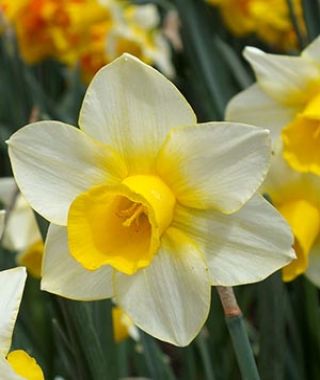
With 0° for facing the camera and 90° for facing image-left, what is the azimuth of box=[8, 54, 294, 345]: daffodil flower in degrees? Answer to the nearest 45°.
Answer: approximately 45°

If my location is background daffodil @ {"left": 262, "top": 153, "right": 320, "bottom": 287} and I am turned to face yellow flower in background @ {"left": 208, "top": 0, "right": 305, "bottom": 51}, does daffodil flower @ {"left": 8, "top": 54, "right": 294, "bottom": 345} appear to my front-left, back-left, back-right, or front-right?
back-left

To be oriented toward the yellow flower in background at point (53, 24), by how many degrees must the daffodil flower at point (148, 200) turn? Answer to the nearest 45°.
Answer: approximately 135° to its right

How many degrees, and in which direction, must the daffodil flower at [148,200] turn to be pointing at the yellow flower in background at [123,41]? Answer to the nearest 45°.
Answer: approximately 135° to its right

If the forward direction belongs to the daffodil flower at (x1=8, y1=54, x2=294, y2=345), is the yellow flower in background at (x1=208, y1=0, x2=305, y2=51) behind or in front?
behind

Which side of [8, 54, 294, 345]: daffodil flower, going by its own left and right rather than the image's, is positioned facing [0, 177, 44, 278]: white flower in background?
right
